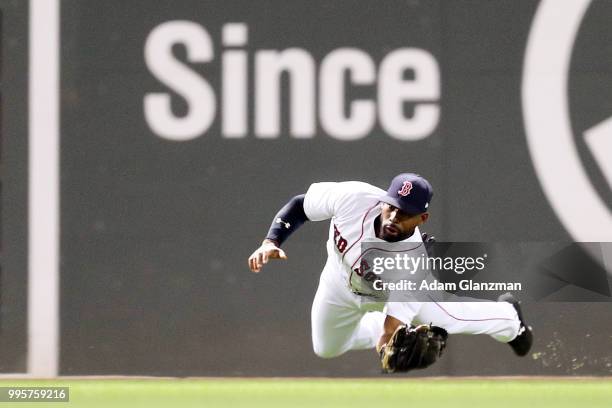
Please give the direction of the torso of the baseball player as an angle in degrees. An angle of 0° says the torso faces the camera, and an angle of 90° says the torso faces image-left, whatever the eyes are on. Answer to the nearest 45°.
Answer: approximately 0°
